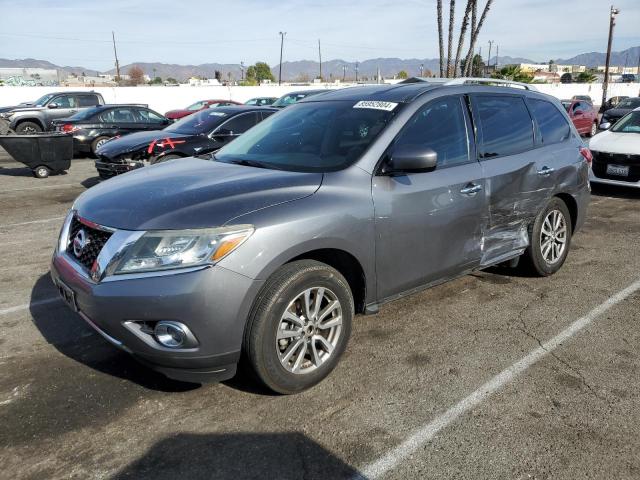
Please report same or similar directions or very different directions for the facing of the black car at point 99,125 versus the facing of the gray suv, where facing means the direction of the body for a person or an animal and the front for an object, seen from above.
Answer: very different directions

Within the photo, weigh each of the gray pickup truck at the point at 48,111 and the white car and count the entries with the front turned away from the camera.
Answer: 0

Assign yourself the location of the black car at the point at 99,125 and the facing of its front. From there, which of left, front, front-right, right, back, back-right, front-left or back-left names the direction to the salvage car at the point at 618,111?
front-right

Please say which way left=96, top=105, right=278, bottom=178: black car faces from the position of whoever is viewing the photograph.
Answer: facing the viewer and to the left of the viewer

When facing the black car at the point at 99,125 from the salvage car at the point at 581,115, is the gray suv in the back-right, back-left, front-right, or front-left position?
front-left

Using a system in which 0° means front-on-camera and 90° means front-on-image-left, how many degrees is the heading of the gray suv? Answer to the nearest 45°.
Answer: approximately 45°

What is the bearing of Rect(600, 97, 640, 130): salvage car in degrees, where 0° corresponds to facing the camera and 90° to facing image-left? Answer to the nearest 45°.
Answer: approximately 45°

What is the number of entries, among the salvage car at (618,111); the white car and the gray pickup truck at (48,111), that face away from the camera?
0

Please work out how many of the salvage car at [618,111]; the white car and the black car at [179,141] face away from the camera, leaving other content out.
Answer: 0

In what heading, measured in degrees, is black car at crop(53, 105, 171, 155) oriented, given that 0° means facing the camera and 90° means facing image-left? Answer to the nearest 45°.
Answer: approximately 225°

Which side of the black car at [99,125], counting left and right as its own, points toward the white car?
right
